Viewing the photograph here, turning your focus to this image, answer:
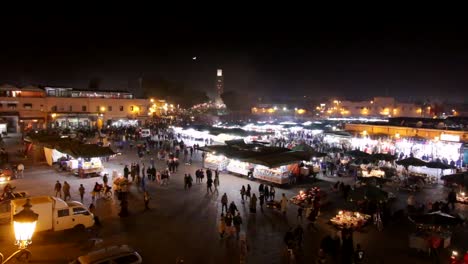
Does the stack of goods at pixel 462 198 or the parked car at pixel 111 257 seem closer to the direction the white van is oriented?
the stack of goods

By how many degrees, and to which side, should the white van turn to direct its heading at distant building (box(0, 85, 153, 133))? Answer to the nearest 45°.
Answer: approximately 90° to its left

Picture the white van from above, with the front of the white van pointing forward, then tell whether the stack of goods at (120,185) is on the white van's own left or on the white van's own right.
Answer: on the white van's own left

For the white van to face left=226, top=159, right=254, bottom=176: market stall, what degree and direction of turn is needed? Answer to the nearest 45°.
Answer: approximately 45° to its left

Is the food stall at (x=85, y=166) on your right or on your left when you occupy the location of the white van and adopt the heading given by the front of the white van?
on your left

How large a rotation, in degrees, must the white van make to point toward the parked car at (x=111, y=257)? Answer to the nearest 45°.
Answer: approximately 90° to its right

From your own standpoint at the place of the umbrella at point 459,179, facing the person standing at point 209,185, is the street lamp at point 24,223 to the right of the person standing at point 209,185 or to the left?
left

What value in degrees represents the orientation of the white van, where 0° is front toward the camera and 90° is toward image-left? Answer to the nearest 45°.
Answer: approximately 270°

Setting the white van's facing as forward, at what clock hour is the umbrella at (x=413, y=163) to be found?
The umbrella is roughly at 12 o'clock from the white van.
